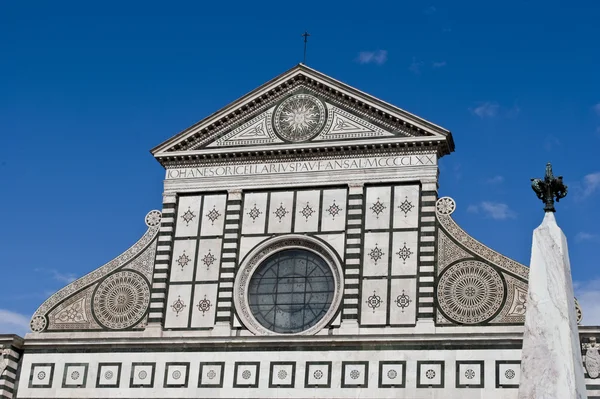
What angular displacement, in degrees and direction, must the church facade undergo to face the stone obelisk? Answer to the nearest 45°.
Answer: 0° — it already faces it

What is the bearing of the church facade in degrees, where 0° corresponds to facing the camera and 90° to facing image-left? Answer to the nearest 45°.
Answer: approximately 0°
